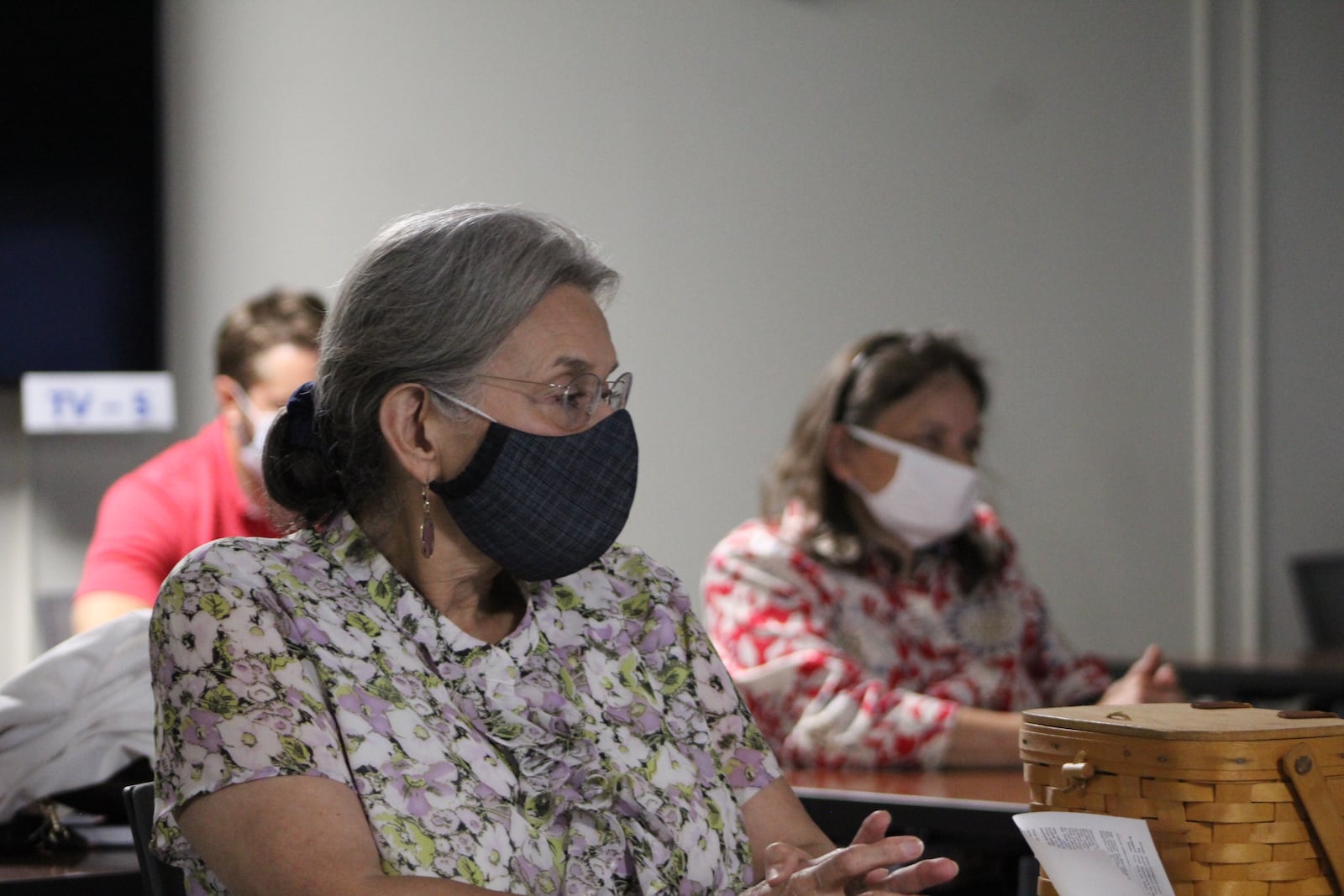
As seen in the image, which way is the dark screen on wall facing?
toward the camera

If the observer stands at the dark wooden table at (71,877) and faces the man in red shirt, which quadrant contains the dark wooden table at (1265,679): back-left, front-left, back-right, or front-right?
front-right

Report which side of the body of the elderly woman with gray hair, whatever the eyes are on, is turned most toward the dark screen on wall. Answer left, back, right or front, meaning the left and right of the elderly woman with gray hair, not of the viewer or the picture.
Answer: back

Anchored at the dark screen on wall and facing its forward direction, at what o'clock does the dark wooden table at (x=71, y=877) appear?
The dark wooden table is roughly at 12 o'clock from the dark screen on wall.

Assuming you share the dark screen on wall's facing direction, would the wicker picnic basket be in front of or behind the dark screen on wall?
in front

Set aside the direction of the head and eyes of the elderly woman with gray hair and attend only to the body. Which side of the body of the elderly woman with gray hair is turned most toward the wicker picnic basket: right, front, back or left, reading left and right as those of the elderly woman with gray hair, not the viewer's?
front

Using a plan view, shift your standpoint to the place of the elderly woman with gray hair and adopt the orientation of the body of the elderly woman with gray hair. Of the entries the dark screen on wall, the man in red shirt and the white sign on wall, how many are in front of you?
0

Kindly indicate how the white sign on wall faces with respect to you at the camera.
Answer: facing the viewer

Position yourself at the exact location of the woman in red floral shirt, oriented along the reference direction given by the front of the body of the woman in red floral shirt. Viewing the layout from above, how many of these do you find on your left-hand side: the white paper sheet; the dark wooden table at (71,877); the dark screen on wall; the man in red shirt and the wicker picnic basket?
0

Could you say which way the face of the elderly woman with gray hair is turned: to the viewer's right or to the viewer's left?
to the viewer's right

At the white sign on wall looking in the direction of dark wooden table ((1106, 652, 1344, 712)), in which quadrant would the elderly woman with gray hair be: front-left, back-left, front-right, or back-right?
front-right

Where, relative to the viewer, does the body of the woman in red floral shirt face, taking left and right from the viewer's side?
facing the viewer and to the right of the viewer

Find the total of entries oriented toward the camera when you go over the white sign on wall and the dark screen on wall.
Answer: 2

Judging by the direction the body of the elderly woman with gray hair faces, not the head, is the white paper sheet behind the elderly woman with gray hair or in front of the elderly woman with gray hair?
in front

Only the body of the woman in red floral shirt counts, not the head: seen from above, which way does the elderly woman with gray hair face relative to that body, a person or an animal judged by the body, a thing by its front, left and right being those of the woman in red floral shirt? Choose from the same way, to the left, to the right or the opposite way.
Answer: the same way
